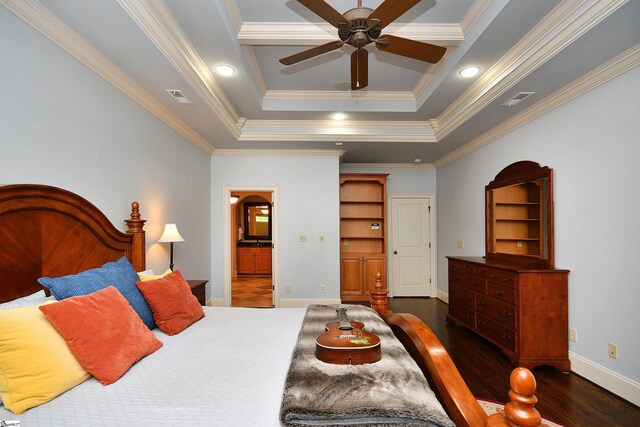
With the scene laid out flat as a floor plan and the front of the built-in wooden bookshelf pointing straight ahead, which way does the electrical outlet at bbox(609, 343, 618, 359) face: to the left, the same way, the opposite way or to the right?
to the right

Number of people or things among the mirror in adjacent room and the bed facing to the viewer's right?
1

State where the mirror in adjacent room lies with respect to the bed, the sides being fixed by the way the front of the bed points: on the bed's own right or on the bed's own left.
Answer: on the bed's own left

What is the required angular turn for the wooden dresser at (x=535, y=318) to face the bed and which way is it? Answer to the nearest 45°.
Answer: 0° — it already faces it

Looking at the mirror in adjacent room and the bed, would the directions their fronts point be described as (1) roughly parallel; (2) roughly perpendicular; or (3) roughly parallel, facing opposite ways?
roughly perpendicular

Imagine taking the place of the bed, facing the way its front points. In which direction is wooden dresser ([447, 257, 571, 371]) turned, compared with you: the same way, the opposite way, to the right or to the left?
the opposite way

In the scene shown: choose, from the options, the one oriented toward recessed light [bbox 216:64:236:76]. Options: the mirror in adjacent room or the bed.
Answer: the mirror in adjacent room

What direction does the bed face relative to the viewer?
to the viewer's right

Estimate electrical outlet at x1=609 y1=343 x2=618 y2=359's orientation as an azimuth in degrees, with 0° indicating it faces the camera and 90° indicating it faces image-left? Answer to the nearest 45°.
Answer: approximately 45°

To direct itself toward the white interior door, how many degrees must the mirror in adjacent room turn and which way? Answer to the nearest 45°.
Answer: approximately 45° to its left
